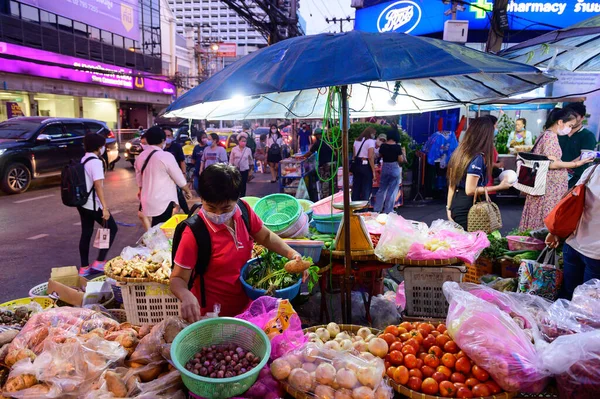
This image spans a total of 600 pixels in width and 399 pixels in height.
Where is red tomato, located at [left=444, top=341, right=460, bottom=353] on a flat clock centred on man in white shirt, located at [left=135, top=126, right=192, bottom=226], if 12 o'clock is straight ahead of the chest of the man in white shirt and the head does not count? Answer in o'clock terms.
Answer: The red tomato is roughly at 4 o'clock from the man in white shirt.

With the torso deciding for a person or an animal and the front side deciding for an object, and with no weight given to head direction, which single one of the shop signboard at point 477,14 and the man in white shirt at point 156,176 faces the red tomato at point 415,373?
the shop signboard

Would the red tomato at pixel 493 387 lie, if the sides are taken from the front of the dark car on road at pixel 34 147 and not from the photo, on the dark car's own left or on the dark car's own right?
on the dark car's own left

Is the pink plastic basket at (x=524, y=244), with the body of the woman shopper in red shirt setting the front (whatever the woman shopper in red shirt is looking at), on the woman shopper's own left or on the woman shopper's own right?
on the woman shopper's own left

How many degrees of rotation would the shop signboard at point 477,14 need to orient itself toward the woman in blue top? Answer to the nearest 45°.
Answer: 0° — it already faces them

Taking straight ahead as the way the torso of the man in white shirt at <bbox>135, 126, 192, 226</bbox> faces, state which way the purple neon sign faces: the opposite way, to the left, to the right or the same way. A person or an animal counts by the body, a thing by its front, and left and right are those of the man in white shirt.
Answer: to the right

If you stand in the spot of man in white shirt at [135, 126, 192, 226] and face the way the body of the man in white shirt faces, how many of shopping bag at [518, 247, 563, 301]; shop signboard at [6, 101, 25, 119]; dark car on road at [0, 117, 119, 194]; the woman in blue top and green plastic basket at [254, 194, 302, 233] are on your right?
3

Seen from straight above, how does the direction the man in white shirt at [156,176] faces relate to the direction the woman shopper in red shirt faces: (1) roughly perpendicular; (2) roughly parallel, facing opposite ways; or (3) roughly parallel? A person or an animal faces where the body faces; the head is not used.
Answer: roughly perpendicular

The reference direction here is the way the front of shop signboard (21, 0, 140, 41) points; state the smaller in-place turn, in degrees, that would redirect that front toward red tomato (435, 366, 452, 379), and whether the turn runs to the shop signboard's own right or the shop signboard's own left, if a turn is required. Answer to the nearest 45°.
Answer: approximately 45° to the shop signboard's own right

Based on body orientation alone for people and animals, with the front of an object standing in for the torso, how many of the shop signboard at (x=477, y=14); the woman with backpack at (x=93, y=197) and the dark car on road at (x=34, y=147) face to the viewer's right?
1

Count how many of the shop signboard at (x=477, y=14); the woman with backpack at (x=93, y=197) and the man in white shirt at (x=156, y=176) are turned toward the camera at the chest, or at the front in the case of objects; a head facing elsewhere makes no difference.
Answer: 1

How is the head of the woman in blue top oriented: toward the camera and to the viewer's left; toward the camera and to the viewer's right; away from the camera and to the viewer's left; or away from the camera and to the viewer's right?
away from the camera and to the viewer's right

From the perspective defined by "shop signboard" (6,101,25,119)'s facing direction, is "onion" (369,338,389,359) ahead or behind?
ahead

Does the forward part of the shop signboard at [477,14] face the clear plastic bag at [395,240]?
yes

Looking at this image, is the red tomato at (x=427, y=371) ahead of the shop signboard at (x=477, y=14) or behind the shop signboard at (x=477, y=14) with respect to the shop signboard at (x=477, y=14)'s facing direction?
ahead

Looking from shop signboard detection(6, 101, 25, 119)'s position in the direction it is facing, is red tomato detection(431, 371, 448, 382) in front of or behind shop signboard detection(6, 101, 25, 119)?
in front
